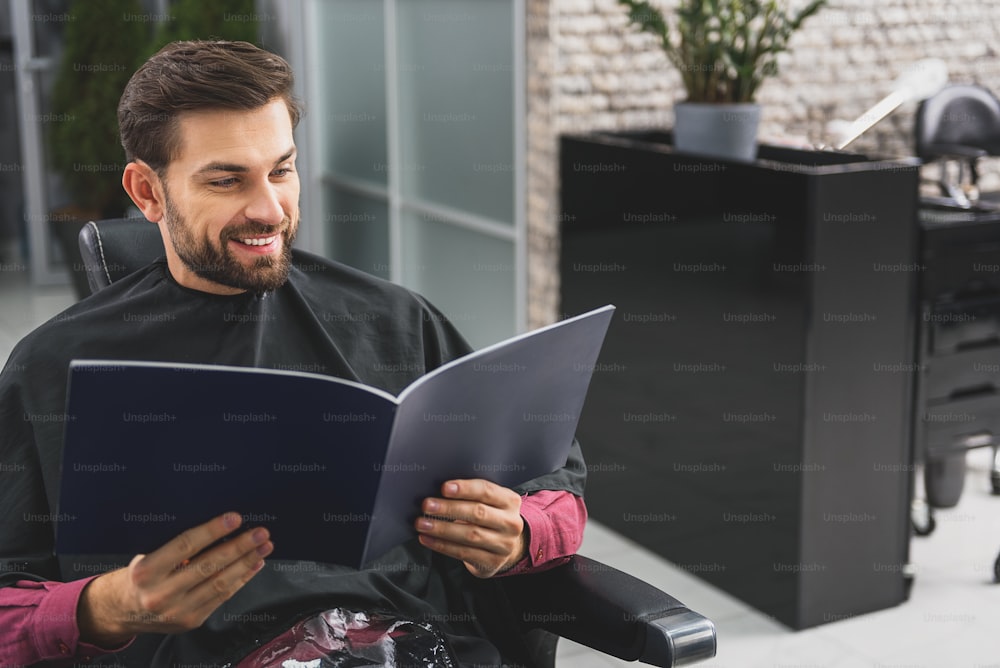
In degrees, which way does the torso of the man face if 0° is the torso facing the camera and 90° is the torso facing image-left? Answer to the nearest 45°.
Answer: approximately 315°

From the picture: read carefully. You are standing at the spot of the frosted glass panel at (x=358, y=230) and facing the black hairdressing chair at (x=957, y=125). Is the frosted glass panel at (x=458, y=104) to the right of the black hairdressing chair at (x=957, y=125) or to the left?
right

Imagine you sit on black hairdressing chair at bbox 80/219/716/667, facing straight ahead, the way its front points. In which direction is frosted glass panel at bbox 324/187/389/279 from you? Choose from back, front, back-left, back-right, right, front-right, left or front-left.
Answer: back-left

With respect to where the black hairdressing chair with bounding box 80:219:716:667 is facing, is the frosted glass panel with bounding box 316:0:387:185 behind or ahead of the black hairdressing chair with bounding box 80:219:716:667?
behind

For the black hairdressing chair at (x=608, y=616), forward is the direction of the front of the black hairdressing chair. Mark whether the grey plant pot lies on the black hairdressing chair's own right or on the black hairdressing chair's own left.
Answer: on the black hairdressing chair's own left

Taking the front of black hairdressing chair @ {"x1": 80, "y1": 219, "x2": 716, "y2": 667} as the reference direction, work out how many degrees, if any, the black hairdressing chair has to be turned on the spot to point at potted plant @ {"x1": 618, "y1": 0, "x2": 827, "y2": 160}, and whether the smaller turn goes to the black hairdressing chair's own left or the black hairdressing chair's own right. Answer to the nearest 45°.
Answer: approximately 135° to the black hairdressing chair's own left

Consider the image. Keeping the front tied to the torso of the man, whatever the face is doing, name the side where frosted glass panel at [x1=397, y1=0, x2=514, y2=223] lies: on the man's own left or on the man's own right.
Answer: on the man's own left
